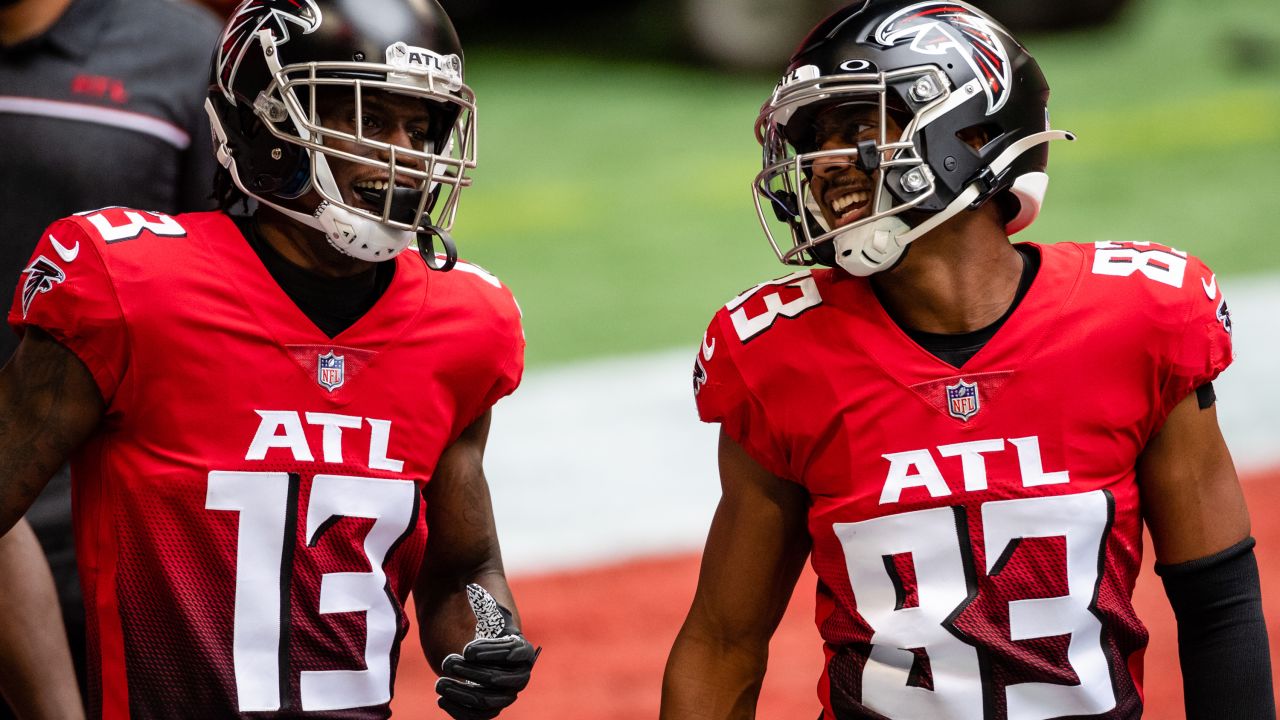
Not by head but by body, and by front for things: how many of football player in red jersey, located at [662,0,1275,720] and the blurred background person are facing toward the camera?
2

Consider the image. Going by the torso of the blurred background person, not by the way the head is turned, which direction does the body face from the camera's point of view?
toward the camera

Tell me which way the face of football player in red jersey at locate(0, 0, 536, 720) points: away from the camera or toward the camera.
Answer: toward the camera

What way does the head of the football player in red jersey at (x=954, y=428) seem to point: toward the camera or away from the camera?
toward the camera

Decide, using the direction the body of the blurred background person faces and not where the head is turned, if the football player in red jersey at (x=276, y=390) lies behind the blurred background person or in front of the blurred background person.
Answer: in front

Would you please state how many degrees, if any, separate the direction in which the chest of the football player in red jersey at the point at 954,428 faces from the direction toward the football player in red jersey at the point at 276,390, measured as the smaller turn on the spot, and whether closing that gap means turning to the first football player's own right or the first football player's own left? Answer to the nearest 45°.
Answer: approximately 90° to the first football player's own right

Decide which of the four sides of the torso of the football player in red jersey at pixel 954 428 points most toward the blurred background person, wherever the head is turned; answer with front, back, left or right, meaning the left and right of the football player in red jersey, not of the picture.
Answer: right

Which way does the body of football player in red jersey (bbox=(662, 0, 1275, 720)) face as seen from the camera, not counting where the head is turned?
toward the camera

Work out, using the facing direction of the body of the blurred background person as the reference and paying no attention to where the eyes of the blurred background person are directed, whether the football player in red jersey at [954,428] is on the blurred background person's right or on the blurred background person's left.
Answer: on the blurred background person's left
